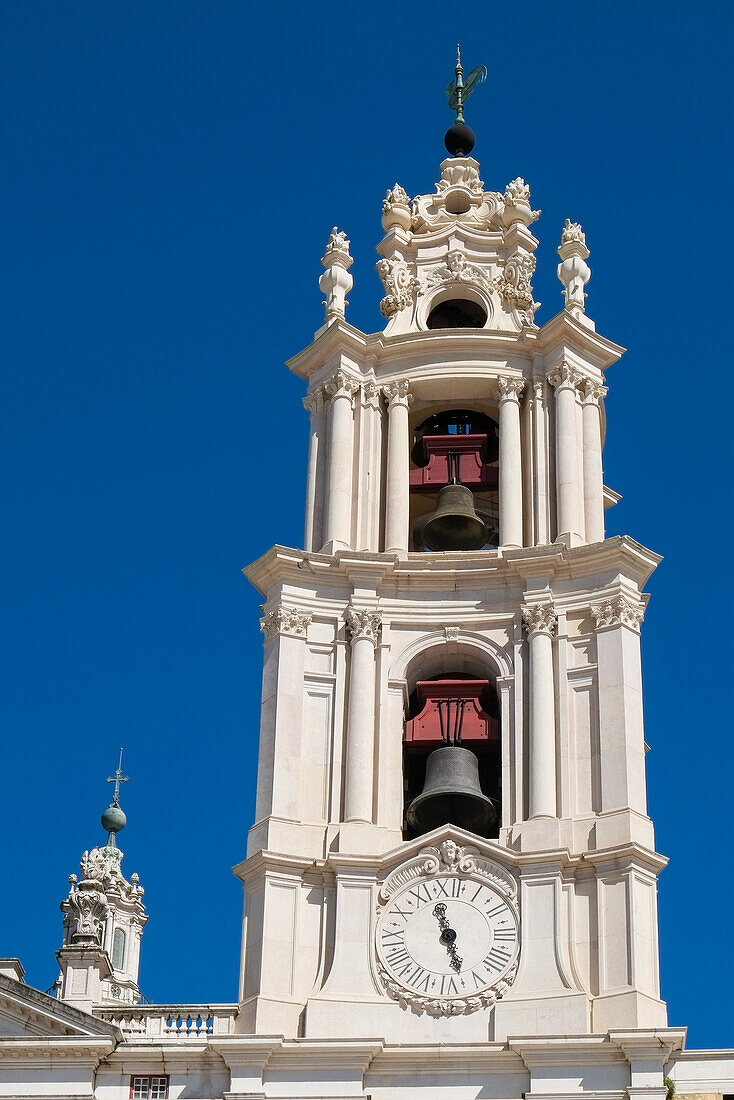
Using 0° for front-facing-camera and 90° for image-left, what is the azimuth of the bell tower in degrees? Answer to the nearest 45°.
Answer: approximately 0°
